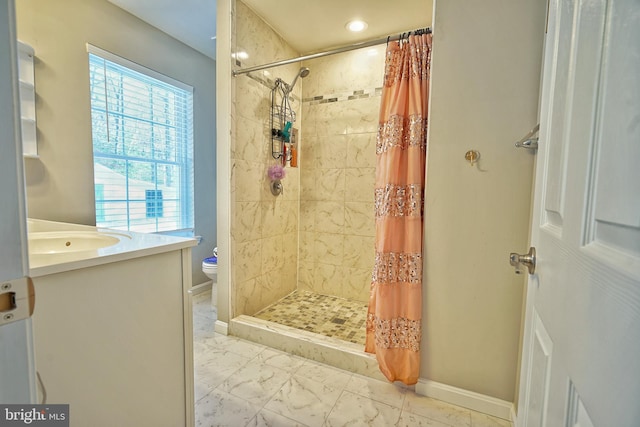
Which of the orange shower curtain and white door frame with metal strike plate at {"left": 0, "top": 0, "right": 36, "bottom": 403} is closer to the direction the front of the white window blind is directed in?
the orange shower curtain

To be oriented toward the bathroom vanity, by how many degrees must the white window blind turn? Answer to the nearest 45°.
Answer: approximately 45° to its right

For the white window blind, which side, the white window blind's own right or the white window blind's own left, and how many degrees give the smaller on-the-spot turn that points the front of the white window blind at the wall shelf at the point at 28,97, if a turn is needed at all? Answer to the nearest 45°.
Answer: approximately 90° to the white window blind's own right

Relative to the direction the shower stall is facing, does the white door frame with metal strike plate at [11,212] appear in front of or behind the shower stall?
in front

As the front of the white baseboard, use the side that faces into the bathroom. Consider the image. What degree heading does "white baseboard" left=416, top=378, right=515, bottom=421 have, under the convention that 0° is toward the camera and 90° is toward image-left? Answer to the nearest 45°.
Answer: approximately 45°

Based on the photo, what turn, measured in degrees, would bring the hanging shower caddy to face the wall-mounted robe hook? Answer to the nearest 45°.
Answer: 0° — it already faces it

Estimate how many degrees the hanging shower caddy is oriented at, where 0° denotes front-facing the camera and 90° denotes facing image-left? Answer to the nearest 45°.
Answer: approximately 315°

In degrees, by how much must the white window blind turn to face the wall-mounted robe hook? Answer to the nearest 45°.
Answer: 0° — it already faces it

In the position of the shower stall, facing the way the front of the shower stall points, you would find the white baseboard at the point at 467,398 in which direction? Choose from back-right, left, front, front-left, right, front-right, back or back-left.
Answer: left

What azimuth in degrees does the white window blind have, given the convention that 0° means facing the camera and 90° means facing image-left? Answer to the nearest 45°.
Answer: approximately 315°

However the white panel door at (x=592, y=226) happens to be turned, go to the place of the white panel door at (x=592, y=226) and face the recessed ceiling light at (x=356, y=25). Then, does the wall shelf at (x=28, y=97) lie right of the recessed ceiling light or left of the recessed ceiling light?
left
